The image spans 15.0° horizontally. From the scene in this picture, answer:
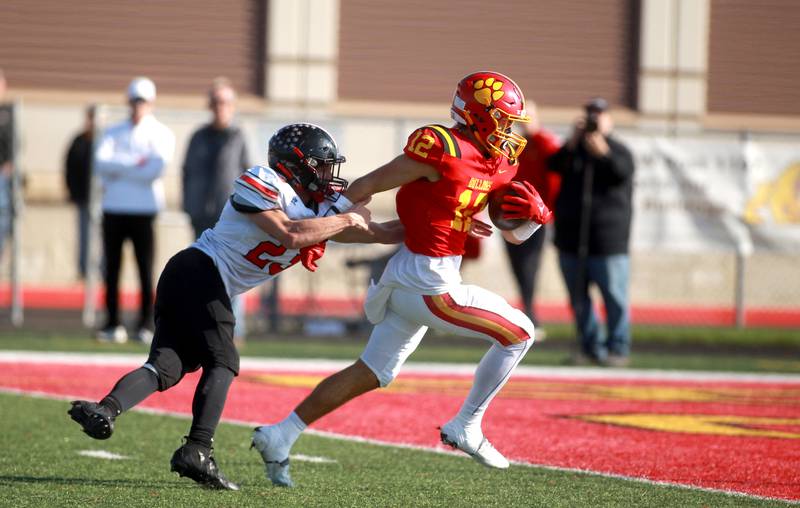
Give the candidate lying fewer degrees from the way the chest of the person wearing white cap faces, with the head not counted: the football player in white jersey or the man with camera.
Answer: the football player in white jersey

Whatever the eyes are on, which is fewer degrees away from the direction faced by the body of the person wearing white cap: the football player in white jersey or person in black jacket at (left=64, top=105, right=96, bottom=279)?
the football player in white jersey

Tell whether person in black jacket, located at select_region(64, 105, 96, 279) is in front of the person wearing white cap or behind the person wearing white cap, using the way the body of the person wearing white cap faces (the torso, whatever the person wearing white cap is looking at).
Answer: behind

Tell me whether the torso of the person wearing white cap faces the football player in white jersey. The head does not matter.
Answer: yes

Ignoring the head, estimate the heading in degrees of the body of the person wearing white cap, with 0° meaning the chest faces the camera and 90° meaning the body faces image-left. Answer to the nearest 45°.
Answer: approximately 0°

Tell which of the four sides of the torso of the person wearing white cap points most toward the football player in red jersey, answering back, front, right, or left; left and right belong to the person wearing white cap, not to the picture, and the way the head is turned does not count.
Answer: front

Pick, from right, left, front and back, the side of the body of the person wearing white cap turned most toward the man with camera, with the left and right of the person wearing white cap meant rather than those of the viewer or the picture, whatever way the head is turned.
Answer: left

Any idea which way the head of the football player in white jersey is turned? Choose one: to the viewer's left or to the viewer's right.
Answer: to the viewer's right
